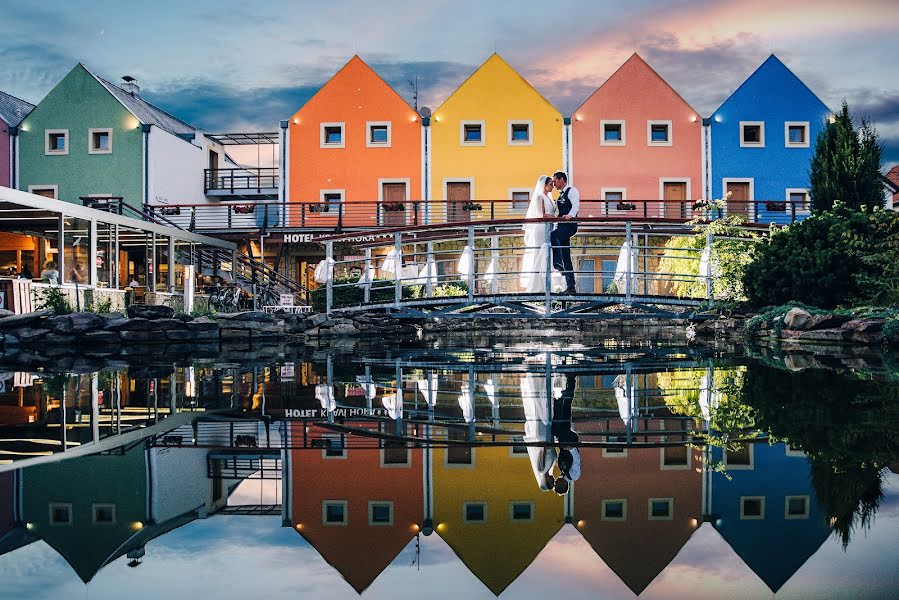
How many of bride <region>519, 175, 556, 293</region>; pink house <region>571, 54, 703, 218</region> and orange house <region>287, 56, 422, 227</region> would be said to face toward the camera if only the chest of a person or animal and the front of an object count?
2

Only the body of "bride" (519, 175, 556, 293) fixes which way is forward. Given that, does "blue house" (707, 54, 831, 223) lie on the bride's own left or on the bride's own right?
on the bride's own left

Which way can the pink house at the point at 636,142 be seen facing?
toward the camera

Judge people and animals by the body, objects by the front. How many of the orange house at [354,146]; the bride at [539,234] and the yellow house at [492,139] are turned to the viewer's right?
1

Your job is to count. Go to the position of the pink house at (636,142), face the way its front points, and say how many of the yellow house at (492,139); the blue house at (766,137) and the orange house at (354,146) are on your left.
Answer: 1

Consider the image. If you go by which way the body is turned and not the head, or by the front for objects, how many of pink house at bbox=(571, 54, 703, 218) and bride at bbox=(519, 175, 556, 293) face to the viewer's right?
1

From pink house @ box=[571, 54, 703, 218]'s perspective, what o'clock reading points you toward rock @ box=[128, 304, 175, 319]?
The rock is roughly at 1 o'clock from the pink house.

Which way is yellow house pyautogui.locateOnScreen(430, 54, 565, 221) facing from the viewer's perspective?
toward the camera

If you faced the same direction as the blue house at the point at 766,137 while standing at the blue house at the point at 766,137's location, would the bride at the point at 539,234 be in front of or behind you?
in front

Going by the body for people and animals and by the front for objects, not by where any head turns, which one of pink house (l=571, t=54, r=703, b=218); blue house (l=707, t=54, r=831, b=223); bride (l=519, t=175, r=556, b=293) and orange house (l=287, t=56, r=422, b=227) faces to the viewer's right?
the bride

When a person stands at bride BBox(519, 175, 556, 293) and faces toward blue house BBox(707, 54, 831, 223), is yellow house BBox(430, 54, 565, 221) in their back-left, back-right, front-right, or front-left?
front-left

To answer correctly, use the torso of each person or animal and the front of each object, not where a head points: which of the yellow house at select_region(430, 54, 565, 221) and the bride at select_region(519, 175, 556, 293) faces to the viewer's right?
the bride

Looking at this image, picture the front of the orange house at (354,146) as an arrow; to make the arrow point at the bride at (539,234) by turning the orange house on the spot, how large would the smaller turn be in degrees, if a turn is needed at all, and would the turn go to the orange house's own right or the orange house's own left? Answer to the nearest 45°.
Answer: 0° — it already faces them

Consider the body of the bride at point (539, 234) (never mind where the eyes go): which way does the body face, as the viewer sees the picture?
to the viewer's right

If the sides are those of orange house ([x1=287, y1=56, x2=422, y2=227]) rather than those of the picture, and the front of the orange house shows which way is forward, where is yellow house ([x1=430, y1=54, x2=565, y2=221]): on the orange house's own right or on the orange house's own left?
on the orange house's own left

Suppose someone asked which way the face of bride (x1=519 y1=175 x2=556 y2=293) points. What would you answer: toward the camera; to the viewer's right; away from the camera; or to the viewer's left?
to the viewer's right

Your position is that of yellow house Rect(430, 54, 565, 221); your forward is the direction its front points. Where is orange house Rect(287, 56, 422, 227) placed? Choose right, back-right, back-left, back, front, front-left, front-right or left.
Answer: right
